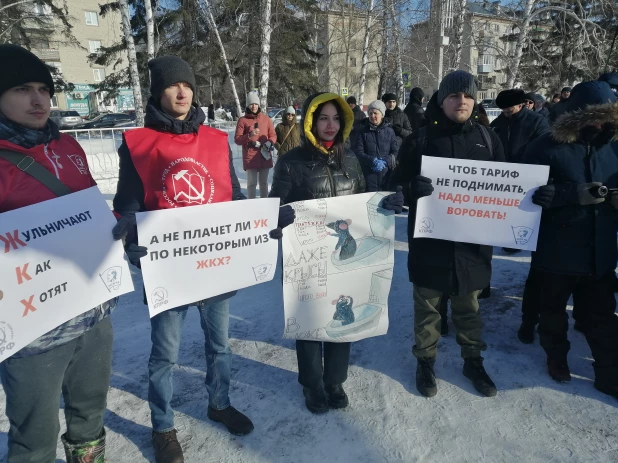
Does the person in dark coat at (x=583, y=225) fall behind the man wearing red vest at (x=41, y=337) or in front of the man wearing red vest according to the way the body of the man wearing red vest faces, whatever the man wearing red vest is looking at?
in front

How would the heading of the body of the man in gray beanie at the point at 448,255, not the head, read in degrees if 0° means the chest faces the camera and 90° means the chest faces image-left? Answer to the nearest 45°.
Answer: approximately 0°

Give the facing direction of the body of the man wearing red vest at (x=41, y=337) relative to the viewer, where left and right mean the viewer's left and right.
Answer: facing the viewer and to the right of the viewer

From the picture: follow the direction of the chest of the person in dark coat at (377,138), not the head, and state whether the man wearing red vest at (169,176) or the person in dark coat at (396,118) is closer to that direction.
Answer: the man wearing red vest

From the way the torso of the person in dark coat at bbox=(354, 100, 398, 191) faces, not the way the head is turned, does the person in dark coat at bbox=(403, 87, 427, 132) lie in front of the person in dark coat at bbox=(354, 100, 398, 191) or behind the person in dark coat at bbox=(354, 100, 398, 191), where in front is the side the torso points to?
behind

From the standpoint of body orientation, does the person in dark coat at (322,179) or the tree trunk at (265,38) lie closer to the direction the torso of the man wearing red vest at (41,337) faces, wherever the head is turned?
the person in dark coat

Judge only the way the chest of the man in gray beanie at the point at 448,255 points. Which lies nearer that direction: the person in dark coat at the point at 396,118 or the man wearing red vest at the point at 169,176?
the man wearing red vest

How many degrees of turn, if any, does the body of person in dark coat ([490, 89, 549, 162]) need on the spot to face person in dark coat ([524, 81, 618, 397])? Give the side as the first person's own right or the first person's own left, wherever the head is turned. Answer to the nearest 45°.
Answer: approximately 45° to the first person's own left

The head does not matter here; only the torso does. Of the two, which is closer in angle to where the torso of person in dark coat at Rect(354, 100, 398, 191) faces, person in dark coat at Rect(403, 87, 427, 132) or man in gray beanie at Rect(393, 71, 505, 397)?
the man in gray beanie

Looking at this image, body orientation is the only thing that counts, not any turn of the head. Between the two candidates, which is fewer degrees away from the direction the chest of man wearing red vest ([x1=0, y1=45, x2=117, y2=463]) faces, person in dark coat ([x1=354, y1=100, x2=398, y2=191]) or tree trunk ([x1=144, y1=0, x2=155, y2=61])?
the person in dark coat
